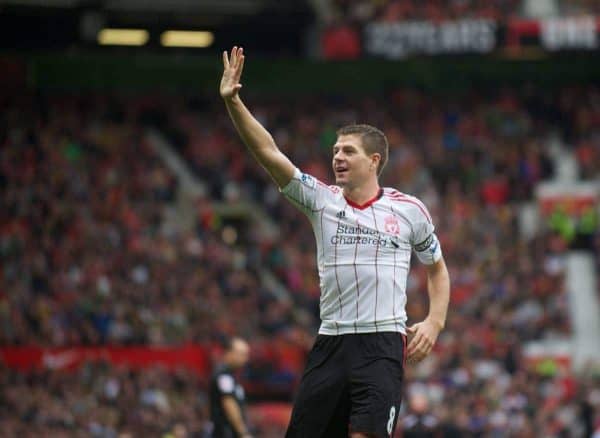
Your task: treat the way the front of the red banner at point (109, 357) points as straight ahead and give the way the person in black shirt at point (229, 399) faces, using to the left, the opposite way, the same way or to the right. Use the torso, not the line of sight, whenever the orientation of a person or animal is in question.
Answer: to the left

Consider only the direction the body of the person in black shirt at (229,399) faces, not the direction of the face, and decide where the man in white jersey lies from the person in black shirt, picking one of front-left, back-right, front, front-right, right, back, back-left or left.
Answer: right

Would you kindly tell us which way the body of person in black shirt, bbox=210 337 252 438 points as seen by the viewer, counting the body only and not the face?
to the viewer's right

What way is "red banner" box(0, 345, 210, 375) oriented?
toward the camera

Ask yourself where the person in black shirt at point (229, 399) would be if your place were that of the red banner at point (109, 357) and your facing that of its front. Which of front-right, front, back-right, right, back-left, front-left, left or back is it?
front

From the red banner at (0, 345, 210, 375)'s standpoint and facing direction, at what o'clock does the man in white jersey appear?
The man in white jersey is roughly at 12 o'clock from the red banner.
